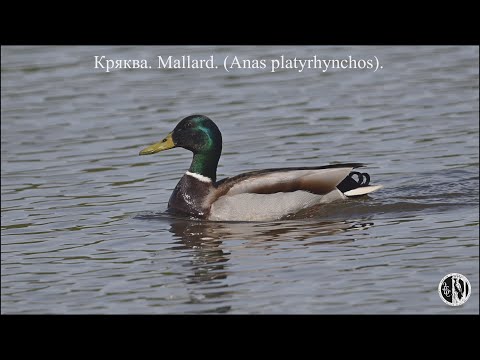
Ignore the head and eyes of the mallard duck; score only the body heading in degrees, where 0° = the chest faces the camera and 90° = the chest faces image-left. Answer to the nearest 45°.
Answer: approximately 90°
